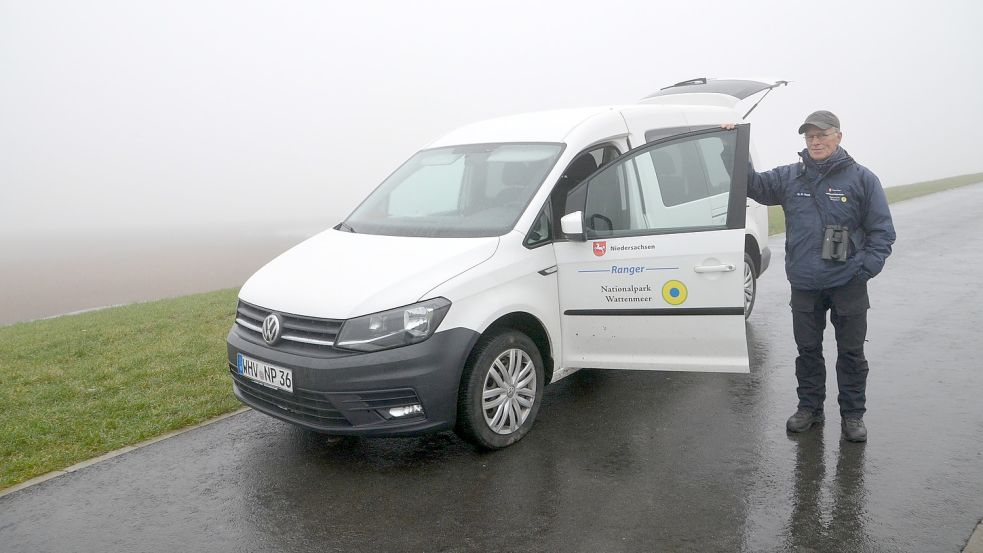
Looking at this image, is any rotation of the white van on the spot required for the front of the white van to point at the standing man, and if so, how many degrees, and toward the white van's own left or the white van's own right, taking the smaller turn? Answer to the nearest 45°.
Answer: approximately 135° to the white van's own left

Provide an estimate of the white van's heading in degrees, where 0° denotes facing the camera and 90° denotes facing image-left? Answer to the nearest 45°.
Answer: approximately 45°

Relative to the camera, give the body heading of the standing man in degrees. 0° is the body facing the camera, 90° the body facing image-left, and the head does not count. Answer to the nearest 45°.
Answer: approximately 0°

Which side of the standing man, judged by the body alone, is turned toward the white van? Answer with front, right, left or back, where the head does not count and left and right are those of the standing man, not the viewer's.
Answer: right
